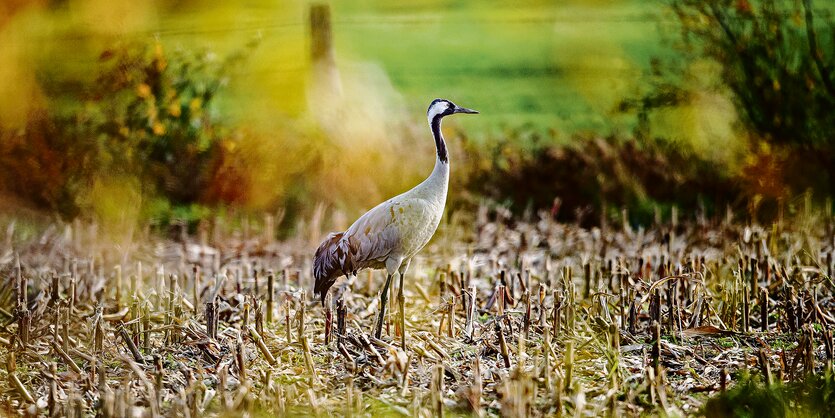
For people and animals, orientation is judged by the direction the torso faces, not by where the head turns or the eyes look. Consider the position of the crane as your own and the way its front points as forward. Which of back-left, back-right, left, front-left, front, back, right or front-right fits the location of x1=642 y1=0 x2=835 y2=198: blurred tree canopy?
front-left

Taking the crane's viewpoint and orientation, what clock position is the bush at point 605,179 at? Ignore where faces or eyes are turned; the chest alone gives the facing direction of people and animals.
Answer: The bush is roughly at 10 o'clock from the crane.

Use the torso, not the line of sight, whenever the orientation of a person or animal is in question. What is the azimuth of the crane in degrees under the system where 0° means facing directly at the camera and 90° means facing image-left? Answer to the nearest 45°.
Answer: approximately 270°
